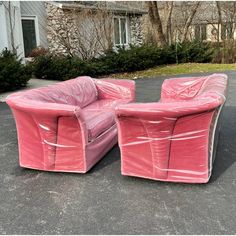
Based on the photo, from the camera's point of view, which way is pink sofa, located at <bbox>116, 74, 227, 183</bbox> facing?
to the viewer's left

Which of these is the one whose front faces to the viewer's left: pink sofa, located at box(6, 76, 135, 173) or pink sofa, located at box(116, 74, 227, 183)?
pink sofa, located at box(116, 74, 227, 183)

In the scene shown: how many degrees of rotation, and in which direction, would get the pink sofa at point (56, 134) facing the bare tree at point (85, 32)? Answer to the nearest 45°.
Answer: approximately 135° to its left

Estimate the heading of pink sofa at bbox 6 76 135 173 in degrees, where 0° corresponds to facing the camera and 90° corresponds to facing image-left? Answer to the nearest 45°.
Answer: approximately 315°

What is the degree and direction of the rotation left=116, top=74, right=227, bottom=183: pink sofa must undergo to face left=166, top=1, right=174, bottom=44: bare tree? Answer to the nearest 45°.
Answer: approximately 90° to its right

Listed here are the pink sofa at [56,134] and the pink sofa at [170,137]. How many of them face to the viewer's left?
1
